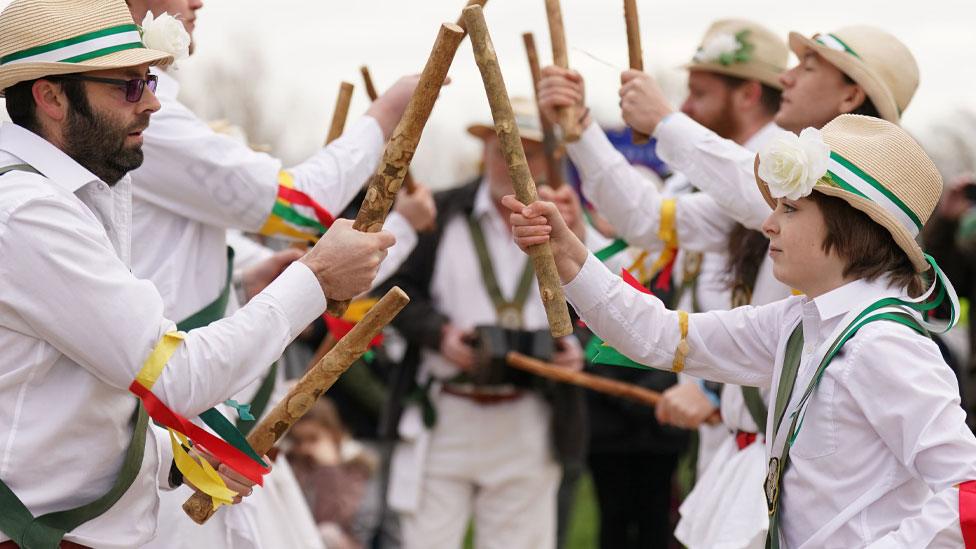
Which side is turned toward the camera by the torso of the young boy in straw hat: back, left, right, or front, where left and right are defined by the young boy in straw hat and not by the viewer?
left

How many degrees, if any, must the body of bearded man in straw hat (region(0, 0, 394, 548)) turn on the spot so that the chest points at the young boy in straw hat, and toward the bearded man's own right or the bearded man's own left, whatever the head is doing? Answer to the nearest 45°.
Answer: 0° — they already face them

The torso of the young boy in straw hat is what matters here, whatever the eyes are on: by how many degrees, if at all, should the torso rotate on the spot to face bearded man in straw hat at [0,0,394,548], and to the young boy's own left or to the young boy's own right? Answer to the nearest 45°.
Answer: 0° — they already face them

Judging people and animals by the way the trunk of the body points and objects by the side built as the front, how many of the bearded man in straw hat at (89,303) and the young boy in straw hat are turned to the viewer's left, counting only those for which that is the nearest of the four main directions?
1

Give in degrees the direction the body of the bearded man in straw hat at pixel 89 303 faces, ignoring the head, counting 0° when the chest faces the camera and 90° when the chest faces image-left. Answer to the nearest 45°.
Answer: approximately 270°
